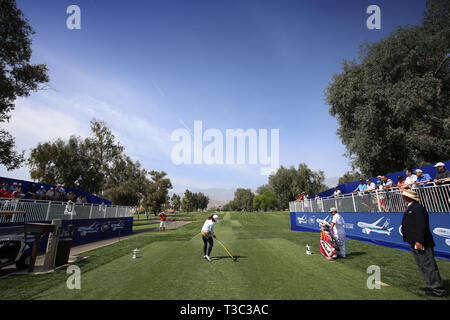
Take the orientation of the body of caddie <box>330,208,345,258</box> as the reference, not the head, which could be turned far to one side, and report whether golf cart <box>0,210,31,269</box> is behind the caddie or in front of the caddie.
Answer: in front

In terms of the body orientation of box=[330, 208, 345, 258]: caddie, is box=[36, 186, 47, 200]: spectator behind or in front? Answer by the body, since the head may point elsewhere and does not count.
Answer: in front

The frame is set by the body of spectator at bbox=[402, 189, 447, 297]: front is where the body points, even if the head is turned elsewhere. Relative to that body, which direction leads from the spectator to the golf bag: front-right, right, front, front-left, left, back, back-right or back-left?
front-right

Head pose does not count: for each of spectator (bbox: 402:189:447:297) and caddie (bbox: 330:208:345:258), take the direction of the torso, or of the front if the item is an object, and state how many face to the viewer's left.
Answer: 2

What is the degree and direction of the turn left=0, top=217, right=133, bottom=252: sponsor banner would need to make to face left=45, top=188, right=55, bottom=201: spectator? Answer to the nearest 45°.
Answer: approximately 180°

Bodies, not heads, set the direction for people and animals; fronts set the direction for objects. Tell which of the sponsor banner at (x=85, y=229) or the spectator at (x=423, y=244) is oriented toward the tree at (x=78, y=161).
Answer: the spectator

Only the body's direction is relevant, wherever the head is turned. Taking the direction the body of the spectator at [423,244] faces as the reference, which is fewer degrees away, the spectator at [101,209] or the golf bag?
the spectator

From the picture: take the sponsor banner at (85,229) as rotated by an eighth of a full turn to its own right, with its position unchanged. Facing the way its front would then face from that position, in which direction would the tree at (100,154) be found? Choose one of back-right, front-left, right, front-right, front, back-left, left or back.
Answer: back

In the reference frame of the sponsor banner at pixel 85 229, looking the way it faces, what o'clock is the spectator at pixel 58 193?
The spectator is roughly at 7 o'clock from the sponsor banner.

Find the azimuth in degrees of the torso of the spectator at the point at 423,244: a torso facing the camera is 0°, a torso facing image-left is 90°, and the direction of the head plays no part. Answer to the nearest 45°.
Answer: approximately 90°

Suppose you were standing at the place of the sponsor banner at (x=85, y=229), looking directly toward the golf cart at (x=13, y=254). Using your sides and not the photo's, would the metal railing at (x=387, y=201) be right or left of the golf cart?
left

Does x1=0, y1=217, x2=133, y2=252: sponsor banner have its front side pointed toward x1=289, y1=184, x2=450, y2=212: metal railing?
yes

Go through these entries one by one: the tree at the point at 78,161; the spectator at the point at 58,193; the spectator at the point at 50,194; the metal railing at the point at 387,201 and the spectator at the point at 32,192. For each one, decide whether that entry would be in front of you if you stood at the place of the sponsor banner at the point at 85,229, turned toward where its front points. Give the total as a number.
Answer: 1

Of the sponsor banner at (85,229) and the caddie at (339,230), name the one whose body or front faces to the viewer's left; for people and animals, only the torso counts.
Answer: the caddie

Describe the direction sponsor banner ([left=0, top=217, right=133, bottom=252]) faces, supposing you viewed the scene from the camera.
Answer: facing the viewer and to the right of the viewer

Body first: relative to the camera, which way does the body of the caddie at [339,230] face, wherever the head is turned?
to the viewer's left
